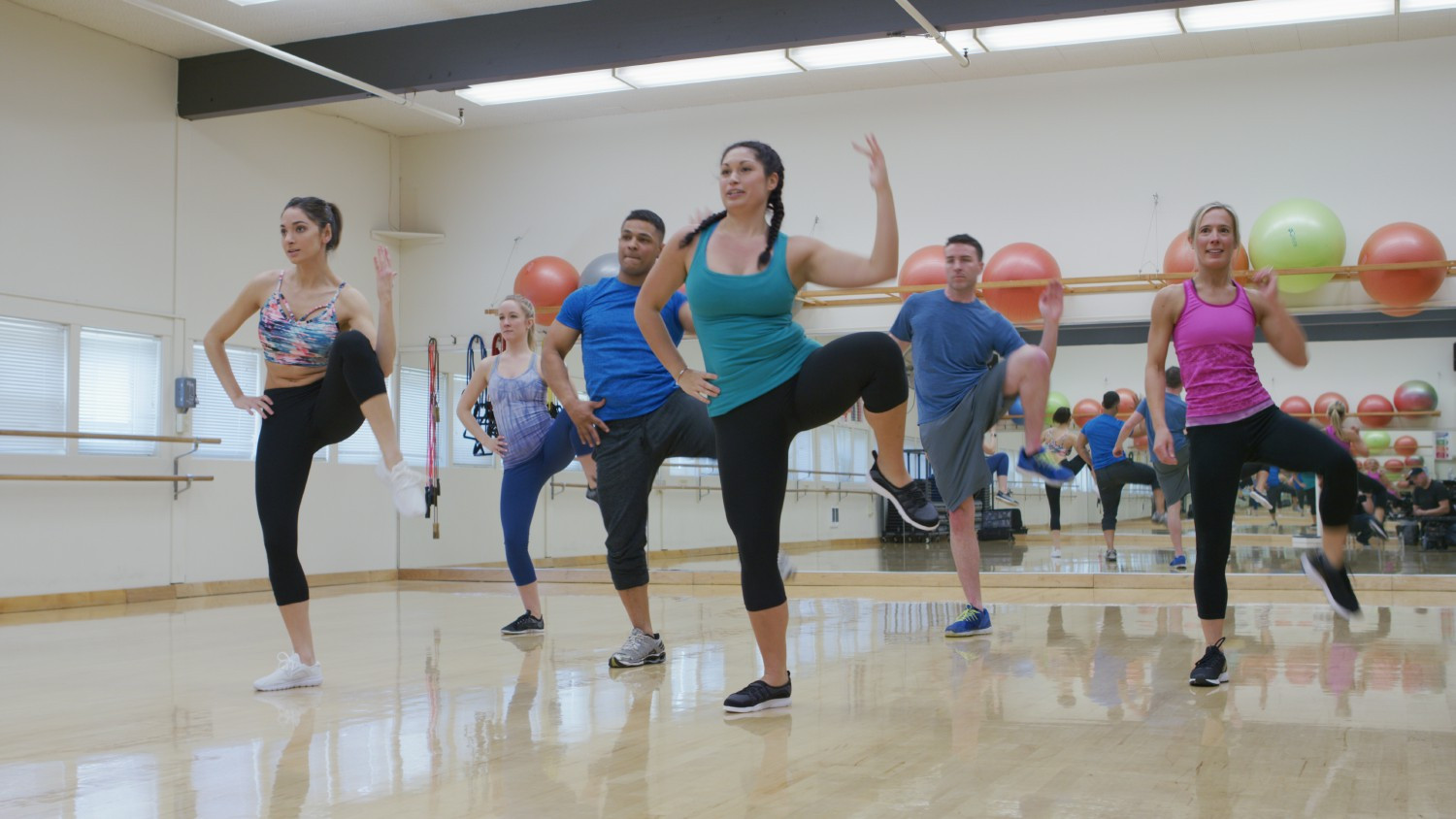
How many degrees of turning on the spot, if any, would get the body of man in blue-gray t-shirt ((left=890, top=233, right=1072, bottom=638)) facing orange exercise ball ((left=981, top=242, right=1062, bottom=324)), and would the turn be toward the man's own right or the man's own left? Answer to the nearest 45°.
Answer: approximately 180°

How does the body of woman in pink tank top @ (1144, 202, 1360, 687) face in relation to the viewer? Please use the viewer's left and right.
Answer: facing the viewer

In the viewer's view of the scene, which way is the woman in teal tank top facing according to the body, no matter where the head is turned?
toward the camera

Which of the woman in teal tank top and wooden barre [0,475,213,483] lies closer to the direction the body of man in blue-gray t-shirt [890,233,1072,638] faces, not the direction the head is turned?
the woman in teal tank top

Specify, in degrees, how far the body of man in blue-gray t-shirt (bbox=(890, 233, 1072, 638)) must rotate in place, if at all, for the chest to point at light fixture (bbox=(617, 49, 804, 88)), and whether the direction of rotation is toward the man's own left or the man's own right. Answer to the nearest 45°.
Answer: approximately 135° to the man's own right

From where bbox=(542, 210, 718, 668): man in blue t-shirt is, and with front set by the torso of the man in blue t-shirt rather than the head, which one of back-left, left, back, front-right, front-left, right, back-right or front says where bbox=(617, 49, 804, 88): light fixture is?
back

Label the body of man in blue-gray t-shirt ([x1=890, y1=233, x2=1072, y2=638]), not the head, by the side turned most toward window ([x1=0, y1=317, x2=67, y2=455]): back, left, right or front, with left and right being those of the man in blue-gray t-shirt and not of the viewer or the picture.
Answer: right

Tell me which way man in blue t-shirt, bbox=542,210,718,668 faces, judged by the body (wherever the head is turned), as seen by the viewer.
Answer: toward the camera

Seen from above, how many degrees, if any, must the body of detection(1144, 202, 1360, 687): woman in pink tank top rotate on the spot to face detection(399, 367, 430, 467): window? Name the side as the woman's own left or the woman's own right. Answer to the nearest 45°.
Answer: approximately 135° to the woman's own right

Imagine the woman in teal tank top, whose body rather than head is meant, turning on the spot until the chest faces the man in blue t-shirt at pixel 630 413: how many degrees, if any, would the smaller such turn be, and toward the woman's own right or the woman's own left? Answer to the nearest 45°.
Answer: approximately 135° to the woman's own right

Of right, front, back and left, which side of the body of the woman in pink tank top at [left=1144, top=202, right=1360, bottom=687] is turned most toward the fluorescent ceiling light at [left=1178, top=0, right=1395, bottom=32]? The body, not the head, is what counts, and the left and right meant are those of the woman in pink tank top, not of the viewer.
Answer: back

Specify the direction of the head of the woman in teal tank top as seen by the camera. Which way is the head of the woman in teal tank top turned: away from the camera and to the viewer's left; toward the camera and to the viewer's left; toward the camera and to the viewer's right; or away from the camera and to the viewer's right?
toward the camera and to the viewer's left

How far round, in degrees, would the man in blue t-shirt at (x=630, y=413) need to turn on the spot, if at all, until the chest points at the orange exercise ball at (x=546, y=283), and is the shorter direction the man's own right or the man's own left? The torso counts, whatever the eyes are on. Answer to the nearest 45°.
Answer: approximately 180°

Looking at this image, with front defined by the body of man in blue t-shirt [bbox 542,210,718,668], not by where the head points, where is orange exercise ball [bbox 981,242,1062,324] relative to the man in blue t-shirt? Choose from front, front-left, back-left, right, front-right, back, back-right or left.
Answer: back-left

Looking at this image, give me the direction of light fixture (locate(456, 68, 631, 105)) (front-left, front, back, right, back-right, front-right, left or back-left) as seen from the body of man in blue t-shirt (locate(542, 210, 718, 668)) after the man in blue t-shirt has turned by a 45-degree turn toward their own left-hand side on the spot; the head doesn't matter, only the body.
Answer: back-left
